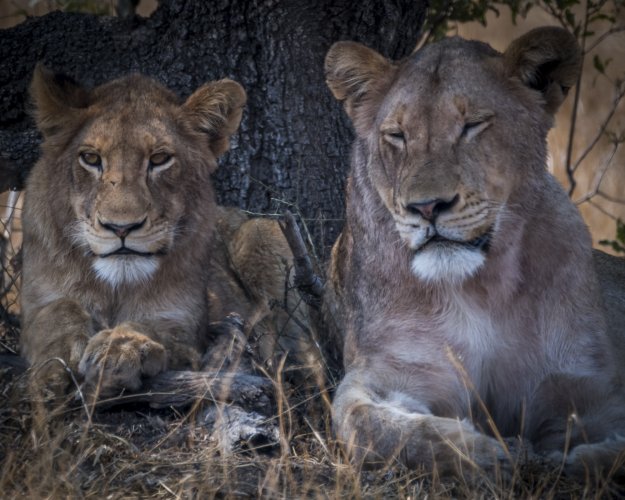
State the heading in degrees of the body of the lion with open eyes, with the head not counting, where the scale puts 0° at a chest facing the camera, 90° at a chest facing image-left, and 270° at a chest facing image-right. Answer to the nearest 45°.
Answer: approximately 0°

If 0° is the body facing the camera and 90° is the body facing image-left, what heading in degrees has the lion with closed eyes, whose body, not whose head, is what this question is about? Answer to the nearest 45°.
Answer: approximately 0°

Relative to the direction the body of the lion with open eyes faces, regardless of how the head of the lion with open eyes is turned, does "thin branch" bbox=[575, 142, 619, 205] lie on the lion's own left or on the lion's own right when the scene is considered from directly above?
on the lion's own left

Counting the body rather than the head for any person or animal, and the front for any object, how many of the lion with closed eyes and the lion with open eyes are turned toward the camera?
2

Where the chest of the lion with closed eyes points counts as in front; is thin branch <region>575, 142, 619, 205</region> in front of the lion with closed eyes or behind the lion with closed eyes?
behind

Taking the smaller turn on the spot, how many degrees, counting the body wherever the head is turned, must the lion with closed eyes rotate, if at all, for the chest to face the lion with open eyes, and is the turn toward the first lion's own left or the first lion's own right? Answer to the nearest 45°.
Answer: approximately 90° to the first lion's own right

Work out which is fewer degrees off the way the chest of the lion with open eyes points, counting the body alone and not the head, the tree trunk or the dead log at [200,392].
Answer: the dead log

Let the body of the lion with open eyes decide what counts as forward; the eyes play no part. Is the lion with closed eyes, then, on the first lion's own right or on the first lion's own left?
on the first lion's own left
